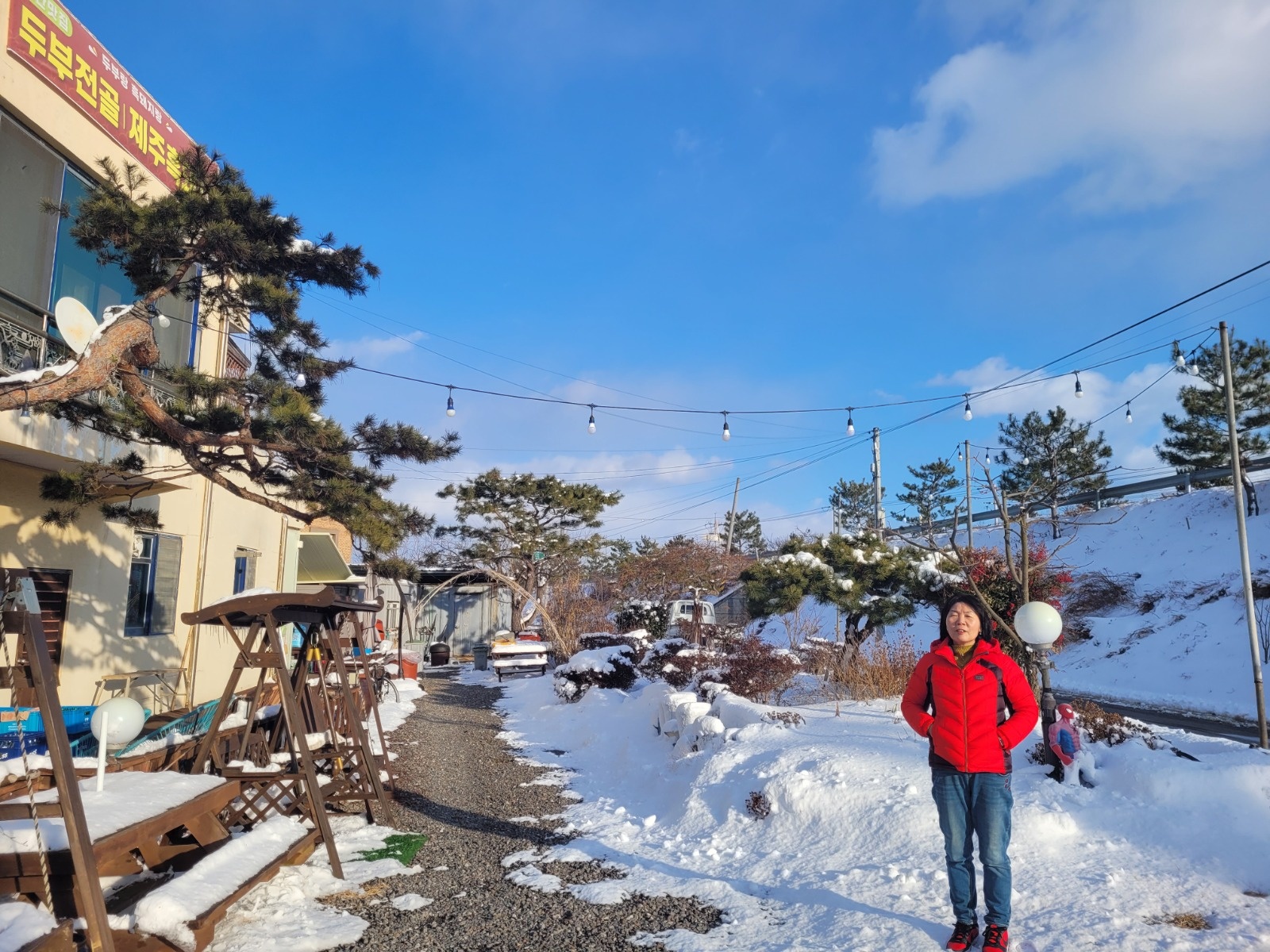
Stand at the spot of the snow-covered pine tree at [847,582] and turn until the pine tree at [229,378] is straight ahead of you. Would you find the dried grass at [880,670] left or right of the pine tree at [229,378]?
left

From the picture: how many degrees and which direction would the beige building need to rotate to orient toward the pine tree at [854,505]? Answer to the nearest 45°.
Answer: approximately 90° to its left

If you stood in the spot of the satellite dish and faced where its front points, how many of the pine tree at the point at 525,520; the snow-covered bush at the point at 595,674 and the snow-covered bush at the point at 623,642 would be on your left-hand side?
3

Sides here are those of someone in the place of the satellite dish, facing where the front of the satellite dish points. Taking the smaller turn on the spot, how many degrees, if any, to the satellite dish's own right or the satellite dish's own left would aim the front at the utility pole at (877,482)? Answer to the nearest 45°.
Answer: approximately 90° to the satellite dish's own left

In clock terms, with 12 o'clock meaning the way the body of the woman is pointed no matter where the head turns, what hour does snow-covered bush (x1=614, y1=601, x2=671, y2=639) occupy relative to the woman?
The snow-covered bush is roughly at 5 o'clock from the woman.

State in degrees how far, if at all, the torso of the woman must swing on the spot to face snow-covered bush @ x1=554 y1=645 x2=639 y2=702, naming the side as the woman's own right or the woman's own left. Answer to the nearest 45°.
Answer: approximately 135° to the woman's own right

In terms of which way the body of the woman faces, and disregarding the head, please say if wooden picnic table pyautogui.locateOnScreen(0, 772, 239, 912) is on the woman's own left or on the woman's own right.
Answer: on the woman's own right

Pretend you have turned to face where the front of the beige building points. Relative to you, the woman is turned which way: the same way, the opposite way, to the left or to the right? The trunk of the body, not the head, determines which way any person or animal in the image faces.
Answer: to the right

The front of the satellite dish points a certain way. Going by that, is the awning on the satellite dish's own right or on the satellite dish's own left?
on the satellite dish's own left
